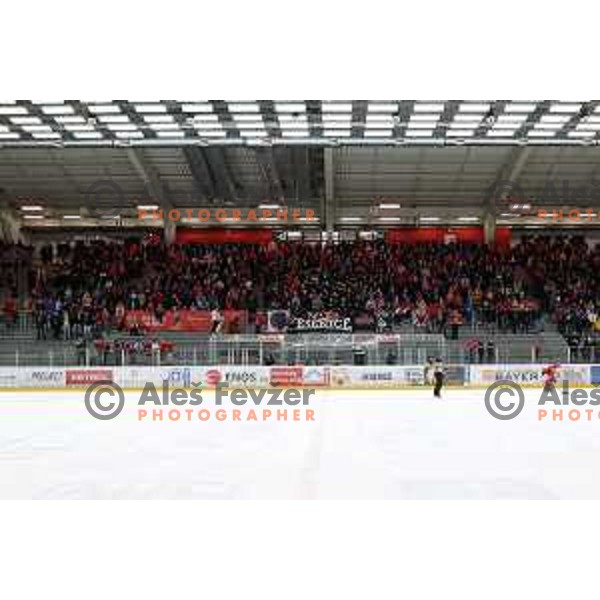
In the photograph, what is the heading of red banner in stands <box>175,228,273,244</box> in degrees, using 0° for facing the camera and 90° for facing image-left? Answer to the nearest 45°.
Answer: approximately 0°

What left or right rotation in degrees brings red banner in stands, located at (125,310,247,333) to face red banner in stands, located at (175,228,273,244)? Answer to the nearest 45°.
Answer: approximately 180°

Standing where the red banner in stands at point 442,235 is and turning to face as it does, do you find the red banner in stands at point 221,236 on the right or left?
on its right

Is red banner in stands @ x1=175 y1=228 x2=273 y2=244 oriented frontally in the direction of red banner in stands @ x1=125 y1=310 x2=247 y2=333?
yes

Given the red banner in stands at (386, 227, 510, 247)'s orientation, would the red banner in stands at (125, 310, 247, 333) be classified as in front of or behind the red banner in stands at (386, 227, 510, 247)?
in front

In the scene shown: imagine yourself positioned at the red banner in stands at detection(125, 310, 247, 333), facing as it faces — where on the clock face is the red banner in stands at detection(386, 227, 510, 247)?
the red banner in stands at detection(386, 227, 510, 247) is roughly at 8 o'clock from the red banner in stands at detection(125, 310, 247, 333).

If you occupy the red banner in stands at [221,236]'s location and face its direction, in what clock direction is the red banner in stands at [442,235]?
the red banner in stands at [442,235] is roughly at 9 o'clock from the red banner in stands at [221,236].
